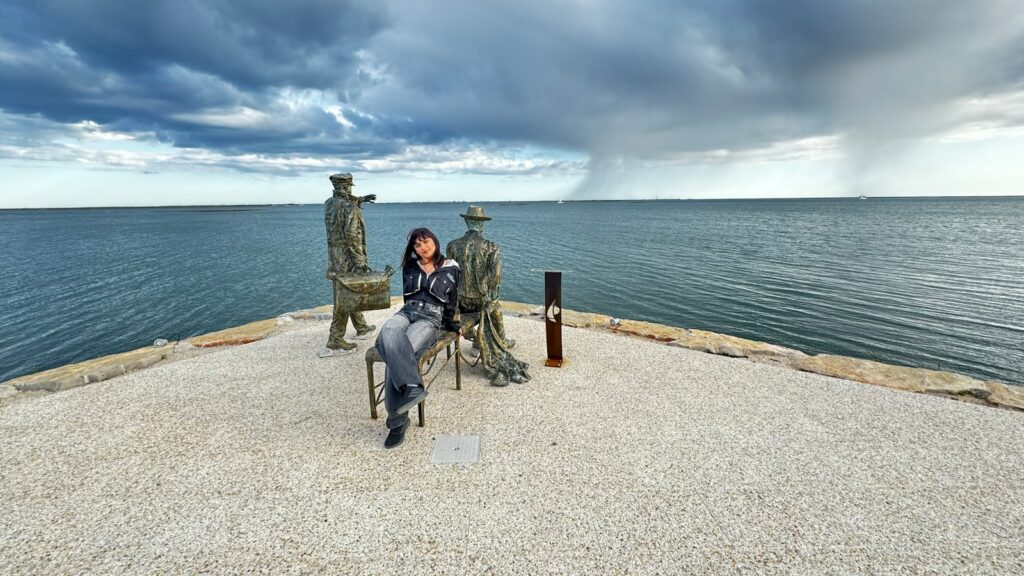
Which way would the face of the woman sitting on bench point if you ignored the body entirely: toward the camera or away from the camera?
toward the camera

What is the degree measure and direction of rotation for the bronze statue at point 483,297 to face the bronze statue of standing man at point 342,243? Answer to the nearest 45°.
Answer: approximately 45° to its left

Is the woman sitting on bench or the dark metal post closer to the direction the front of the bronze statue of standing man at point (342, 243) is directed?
the dark metal post

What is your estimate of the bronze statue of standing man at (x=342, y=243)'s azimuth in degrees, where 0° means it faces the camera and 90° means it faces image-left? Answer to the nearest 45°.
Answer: approximately 225°

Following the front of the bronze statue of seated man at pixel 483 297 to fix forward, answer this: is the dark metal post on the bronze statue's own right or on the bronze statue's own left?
on the bronze statue's own right

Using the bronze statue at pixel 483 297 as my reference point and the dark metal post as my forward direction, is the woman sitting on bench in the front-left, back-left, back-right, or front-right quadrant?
back-right

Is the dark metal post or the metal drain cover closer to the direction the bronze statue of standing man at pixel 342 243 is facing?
the dark metal post
